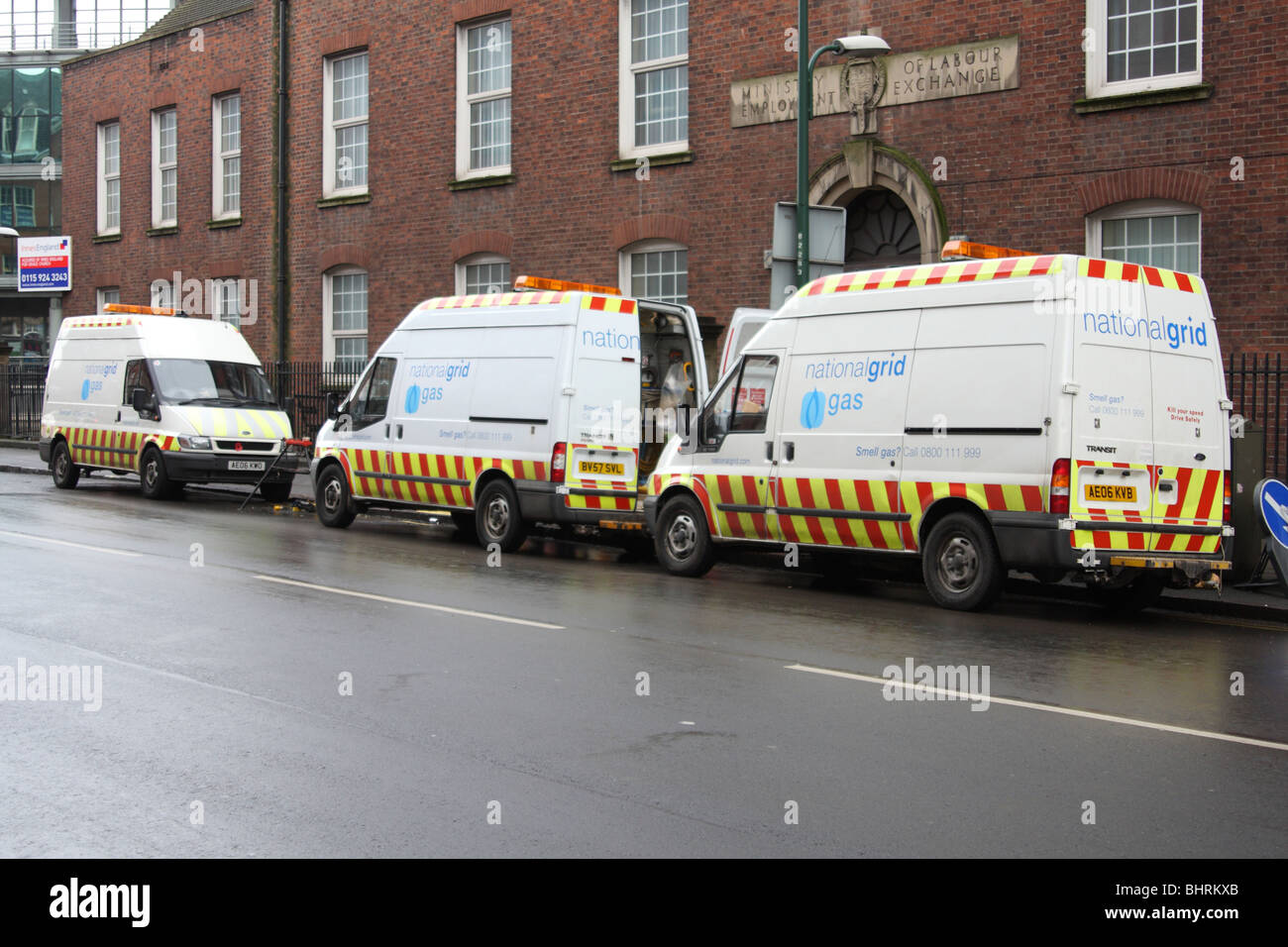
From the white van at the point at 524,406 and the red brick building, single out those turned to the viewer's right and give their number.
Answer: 0

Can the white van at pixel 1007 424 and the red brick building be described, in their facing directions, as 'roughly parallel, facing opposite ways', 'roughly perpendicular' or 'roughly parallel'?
roughly perpendicular

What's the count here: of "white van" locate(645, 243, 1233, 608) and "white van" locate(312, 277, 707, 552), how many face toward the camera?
0

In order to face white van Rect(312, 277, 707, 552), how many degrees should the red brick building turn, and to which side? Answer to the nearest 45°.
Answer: approximately 45° to its left

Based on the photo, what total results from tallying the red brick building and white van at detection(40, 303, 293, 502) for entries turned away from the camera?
0

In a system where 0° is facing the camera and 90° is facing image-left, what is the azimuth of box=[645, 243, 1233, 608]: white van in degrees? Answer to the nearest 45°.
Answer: approximately 135°

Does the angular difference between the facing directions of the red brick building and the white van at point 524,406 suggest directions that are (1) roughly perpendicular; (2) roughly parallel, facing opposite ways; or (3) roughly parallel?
roughly perpendicular

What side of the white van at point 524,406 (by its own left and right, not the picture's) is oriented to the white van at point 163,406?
front
